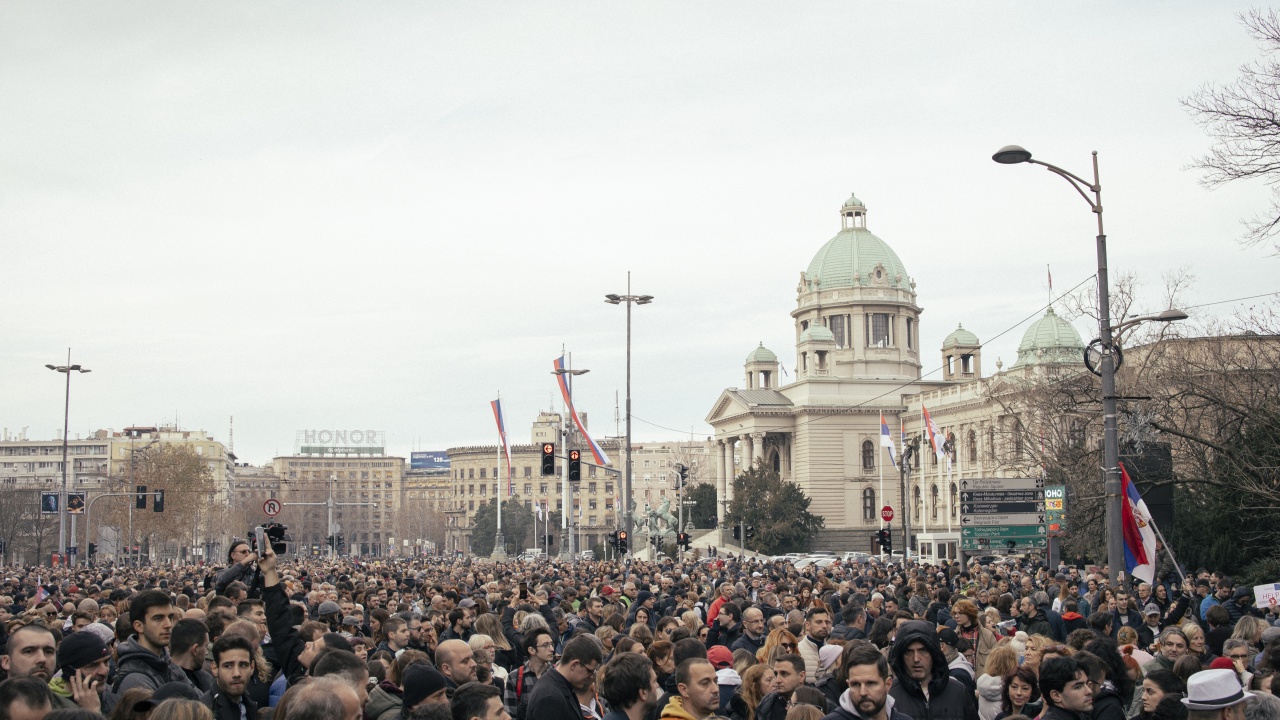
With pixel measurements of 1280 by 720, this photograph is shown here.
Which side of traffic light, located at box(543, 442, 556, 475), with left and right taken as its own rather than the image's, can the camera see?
front

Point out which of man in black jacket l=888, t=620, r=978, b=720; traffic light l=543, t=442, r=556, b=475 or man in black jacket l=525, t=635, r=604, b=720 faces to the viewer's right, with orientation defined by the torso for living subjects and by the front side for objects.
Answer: man in black jacket l=525, t=635, r=604, b=720

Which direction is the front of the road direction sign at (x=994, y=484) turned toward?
toward the camera

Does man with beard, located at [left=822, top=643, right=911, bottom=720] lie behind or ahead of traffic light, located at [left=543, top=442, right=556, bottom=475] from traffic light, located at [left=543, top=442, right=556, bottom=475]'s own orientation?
ahead

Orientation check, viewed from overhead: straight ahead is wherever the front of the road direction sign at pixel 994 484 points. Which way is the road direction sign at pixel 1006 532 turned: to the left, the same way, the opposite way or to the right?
the same way

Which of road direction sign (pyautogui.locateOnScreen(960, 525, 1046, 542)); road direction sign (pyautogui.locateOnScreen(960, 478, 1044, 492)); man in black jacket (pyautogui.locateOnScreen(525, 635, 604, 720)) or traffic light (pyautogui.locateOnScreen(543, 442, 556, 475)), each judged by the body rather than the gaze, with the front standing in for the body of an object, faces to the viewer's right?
the man in black jacket

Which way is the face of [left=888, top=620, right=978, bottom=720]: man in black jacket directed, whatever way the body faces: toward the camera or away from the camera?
toward the camera

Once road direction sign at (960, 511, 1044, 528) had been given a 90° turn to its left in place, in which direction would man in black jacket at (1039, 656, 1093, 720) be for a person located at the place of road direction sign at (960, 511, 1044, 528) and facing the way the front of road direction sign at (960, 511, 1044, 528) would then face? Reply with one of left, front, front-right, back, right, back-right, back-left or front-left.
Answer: right

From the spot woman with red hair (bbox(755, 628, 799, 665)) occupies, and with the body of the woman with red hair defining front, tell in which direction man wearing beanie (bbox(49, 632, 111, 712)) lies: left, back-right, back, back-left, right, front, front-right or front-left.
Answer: right

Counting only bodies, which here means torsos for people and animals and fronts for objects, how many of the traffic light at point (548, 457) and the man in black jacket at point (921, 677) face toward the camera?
2

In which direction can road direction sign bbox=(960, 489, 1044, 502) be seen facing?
toward the camera

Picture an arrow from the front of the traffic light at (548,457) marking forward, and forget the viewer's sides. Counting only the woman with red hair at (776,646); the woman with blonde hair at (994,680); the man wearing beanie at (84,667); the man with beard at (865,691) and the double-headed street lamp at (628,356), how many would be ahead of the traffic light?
4

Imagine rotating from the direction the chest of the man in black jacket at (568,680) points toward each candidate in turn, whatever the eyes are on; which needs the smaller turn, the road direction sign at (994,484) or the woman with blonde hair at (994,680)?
the woman with blonde hair

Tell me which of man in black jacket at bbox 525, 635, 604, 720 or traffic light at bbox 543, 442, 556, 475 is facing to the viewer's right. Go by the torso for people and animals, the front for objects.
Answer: the man in black jacket

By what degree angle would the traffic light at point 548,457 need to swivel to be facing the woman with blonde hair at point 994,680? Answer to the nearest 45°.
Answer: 0° — it already faces them

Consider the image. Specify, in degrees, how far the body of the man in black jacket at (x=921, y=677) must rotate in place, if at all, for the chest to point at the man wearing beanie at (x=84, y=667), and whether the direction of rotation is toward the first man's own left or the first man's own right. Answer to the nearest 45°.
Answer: approximately 90° to the first man's own right

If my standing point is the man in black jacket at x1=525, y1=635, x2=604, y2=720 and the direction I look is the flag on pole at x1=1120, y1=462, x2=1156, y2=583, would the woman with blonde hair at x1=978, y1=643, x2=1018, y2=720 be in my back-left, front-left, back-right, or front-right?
front-right

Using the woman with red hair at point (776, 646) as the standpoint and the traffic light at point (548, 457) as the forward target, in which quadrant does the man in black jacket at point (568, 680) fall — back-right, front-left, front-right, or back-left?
back-left

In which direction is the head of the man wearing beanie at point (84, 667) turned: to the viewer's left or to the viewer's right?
to the viewer's right

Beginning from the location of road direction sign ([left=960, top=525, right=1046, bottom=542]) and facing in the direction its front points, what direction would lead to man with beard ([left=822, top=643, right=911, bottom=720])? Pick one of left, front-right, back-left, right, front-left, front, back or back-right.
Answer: front
